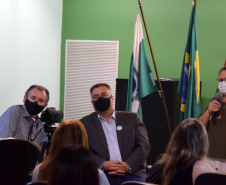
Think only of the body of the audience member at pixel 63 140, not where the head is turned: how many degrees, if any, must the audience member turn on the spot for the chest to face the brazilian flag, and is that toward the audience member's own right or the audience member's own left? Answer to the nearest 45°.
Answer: approximately 45° to the audience member's own right

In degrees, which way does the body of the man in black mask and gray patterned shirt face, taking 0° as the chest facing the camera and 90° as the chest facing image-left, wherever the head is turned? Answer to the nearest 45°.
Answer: approximately 315°

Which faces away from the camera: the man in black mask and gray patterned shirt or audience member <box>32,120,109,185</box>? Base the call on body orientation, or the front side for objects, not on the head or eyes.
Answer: the audience member

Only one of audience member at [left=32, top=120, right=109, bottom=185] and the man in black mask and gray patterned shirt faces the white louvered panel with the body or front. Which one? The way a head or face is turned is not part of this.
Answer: the audience member

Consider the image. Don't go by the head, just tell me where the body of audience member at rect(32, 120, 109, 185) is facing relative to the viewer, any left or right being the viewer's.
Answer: facing away from the viewer

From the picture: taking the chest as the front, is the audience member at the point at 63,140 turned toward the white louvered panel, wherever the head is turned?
yes

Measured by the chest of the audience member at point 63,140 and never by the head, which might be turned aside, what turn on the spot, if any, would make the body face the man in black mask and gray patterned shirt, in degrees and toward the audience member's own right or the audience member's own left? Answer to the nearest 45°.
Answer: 0° — they already face them

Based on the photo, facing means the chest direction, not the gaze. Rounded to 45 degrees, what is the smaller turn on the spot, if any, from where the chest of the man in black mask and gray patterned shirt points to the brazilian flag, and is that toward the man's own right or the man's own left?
approximately 45° to the man's own left
